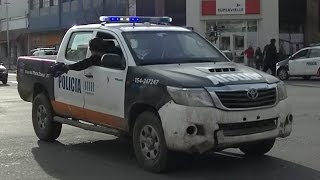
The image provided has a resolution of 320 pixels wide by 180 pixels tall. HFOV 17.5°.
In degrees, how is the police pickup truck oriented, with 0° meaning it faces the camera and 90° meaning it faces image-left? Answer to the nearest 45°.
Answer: approximately 315°

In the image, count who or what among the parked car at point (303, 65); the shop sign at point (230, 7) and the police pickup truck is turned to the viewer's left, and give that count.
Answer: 1

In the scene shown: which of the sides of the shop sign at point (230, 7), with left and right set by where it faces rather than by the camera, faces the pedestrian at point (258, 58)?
front

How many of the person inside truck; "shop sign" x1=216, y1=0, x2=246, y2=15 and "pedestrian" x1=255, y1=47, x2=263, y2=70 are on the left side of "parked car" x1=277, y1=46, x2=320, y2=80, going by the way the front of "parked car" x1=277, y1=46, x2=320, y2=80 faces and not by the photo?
1

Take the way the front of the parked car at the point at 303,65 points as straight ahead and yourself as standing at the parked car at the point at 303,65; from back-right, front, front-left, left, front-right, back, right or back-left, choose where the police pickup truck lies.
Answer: left

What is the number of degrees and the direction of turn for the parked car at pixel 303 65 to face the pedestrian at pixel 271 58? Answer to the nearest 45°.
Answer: approximately 45° to its right

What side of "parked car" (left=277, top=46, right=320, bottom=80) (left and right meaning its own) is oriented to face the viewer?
left

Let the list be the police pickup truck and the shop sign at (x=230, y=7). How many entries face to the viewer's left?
0

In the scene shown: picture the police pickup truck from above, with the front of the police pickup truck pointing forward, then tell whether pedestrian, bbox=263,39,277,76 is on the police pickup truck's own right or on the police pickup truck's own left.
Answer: on the police pickup truck's own left

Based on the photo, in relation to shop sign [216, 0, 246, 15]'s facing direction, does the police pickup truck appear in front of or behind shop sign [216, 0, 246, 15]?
in front
